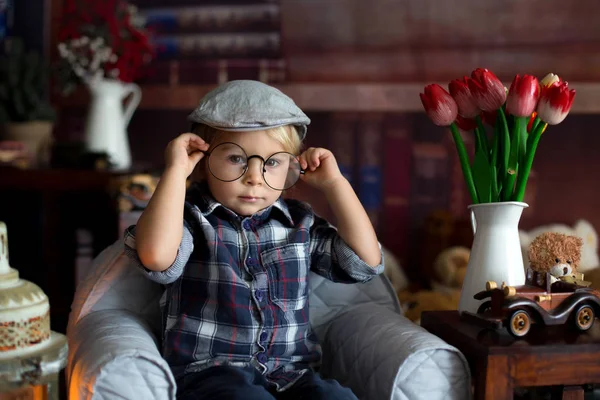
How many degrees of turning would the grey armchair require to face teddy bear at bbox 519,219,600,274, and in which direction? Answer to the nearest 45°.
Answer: approximately 135° to its left

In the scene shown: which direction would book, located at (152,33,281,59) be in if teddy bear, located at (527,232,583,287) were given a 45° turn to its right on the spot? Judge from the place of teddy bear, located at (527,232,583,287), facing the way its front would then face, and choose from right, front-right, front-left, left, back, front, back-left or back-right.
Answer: back-right

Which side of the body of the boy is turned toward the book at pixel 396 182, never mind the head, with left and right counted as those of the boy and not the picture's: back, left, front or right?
back

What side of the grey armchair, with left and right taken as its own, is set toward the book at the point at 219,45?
back

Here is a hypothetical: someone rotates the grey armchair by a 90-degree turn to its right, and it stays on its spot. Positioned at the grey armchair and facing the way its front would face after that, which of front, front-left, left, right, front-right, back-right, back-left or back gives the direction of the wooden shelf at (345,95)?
right

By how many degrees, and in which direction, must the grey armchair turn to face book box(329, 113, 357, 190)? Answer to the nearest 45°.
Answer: approximately 180°

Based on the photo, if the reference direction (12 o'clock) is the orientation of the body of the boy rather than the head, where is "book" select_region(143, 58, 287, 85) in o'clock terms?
The book is roughly at 6 o'clock from the boy.
